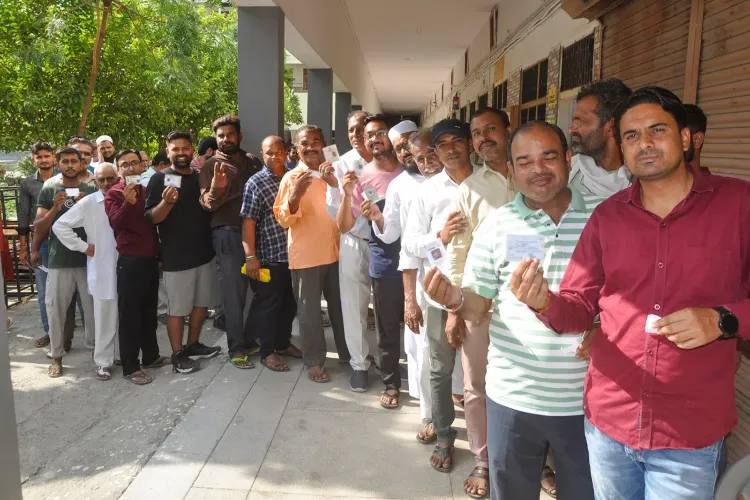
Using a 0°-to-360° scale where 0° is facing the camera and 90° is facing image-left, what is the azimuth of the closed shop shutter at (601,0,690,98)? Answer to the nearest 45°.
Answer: approximately 45°

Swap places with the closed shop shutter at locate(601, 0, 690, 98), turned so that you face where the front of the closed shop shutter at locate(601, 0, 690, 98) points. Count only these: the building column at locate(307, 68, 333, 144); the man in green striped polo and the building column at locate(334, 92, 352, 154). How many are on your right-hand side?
2

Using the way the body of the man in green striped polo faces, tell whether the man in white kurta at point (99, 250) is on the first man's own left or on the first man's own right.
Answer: on the first man's own right

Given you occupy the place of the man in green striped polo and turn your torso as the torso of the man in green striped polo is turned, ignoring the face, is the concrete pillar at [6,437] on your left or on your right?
on your right

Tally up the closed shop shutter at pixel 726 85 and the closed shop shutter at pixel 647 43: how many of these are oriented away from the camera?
0

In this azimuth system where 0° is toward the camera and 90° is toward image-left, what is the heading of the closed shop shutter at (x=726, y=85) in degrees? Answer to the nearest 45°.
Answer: approximately 45°

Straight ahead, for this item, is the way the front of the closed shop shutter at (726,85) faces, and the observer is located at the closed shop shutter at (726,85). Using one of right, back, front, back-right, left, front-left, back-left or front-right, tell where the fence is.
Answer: front-right

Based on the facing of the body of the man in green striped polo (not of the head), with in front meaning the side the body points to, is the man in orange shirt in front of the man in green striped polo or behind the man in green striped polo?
behind

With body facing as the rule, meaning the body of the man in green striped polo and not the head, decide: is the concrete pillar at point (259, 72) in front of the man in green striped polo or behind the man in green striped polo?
behind

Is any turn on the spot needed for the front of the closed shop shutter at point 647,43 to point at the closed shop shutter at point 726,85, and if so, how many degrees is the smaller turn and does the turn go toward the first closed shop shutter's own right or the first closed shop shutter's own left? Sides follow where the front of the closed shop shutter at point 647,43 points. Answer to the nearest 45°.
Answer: approximately 45° to the first closed shop shutter's own left

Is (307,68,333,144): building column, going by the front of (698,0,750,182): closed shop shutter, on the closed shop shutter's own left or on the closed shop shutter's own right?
on the closed shop shutter's own right

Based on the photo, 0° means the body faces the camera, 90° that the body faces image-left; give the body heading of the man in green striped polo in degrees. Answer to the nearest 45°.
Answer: approximately 0°

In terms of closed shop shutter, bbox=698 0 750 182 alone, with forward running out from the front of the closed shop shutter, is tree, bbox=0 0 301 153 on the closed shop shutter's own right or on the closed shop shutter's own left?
on the closed shop shutter's own right
